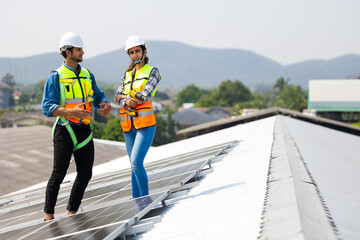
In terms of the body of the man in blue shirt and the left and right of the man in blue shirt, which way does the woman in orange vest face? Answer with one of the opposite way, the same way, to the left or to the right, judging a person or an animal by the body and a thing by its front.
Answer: to the right

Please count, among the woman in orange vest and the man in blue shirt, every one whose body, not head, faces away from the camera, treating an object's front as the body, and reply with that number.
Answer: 0

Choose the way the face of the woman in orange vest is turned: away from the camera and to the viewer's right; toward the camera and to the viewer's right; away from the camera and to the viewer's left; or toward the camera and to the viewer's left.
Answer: toward the camera and to the viewer's left

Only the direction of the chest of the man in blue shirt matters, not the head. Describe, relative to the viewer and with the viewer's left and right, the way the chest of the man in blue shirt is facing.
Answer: facing the viewer and to the right of the viewer

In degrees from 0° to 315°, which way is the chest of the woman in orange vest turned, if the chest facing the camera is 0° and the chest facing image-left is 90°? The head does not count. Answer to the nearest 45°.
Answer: approximately 45°

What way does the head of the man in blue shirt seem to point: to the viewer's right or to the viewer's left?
to the viewer's right

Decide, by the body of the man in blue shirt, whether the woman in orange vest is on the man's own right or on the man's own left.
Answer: on the man's own left
